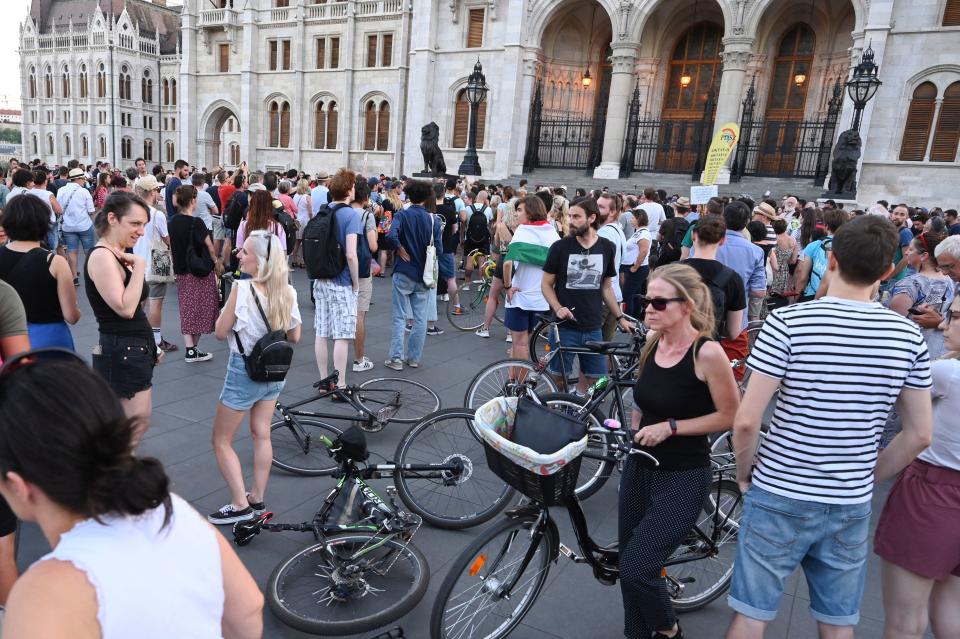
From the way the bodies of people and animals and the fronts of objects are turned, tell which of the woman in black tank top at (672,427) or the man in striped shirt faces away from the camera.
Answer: the man in striped shirt

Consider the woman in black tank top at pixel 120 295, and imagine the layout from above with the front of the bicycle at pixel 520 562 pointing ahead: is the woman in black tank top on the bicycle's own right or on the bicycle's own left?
on the bicycle's own right

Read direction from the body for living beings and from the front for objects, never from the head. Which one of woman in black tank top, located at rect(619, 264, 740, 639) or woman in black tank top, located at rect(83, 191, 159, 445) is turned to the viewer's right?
woman in black tank top, located at rect(83, 191, 159, 445)

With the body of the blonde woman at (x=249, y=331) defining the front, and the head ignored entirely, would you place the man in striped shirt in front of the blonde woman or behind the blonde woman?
behind

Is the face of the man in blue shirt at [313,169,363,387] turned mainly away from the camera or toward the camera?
away from the camera

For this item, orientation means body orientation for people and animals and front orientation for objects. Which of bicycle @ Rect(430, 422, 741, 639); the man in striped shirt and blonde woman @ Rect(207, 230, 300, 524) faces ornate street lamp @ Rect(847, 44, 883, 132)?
the man in striped shirt

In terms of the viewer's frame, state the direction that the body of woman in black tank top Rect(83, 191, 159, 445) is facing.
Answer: to the viewer's right

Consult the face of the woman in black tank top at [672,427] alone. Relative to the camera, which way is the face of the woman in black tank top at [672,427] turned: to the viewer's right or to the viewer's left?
to the viewer's left

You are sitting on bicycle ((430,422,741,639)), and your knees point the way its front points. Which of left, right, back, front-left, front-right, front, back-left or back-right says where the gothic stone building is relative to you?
back-right

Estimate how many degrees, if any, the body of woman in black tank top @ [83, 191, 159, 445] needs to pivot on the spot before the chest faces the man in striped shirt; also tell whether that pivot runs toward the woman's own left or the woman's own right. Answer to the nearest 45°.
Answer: approximately 45° to the woman's own right

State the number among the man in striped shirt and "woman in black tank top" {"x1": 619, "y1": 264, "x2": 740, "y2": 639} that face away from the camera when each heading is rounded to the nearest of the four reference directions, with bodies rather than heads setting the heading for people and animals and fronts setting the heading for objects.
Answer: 1

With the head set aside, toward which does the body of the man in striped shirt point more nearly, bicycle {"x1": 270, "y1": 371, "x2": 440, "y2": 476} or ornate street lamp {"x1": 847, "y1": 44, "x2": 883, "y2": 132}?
the ornate street lamp

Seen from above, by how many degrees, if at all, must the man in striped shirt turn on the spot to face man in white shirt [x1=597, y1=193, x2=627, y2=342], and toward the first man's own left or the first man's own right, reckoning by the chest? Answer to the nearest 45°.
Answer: approximately 45° to the first man's own left

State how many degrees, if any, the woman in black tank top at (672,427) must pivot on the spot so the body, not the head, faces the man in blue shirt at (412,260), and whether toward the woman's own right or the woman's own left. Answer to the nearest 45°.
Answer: approximately 90° to the woman's own right
